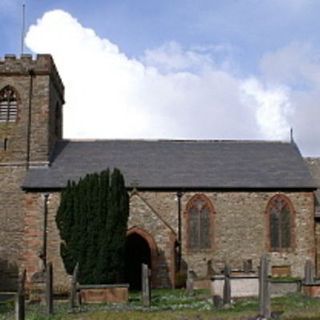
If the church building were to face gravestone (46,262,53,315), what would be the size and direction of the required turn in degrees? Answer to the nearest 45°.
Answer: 0° — it already faces it

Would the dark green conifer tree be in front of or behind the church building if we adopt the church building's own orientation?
in front

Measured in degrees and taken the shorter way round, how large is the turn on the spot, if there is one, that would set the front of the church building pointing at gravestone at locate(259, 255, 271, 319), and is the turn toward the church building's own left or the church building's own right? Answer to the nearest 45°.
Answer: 0° — it already faces it

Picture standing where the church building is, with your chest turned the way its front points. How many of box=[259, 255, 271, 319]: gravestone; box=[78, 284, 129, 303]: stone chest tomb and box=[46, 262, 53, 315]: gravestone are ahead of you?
3

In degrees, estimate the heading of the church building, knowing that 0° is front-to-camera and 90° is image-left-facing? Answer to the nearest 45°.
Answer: approximately 0°

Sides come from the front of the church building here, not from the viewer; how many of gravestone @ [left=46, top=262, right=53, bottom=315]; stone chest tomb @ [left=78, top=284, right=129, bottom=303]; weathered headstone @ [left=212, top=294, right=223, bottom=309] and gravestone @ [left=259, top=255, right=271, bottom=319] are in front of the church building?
4

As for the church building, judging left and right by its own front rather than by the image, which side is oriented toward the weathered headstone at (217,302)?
front

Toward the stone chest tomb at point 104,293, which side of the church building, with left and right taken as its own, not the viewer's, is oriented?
front

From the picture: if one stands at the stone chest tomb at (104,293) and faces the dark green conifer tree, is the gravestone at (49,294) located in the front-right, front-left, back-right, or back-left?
back-left
